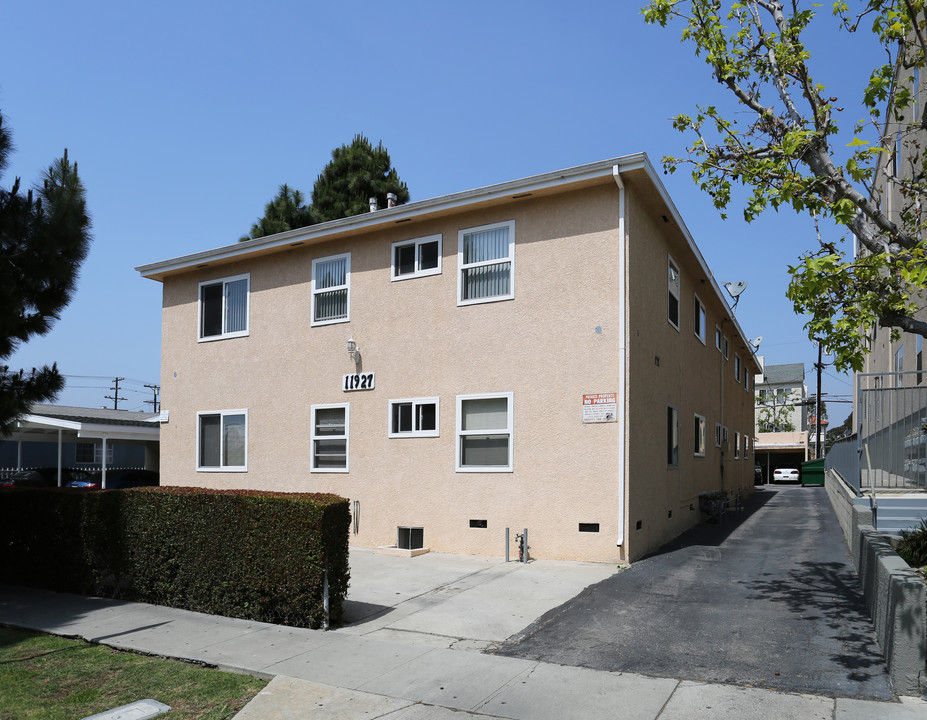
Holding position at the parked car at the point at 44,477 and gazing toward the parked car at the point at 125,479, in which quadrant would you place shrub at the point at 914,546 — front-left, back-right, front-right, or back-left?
front-right

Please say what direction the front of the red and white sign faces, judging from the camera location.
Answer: facing the viewer

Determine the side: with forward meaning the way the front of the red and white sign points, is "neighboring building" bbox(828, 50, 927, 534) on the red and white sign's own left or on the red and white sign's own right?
on the red and white sign's own left

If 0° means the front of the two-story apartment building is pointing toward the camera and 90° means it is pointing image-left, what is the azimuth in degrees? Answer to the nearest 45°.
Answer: approximately 45°

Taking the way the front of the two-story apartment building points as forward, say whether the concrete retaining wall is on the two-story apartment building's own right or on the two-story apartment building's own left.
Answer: on the two-story apartment building's own left

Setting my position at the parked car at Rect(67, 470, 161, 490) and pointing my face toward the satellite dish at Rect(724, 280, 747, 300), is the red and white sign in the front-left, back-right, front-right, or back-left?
front-right

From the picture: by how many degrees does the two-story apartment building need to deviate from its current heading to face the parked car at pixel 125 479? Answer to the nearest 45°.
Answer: approximately 90° to its right

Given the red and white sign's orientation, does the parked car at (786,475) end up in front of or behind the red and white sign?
behind

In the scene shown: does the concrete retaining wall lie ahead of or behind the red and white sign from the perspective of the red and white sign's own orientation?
ahead

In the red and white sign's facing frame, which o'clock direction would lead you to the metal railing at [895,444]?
The metal railing is roughly at 9 o'clock from the red and white sign.

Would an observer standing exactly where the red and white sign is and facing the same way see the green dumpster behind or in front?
behind

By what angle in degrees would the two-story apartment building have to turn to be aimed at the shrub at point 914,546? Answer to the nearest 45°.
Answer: approximately 90° to its left

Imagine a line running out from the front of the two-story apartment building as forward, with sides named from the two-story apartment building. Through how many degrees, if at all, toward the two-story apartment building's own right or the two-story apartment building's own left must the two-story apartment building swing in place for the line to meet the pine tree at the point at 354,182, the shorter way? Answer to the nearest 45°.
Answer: approximately 135° to the two-story apartment building's own right
